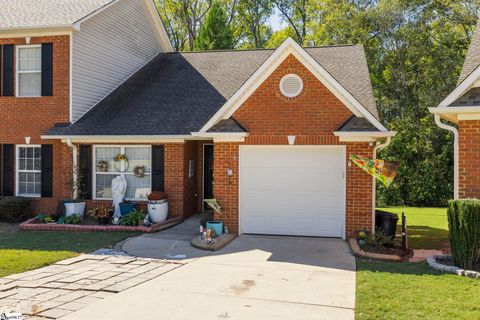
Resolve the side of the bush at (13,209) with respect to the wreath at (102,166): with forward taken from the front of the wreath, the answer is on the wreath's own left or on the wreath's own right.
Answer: on the wreath's own right

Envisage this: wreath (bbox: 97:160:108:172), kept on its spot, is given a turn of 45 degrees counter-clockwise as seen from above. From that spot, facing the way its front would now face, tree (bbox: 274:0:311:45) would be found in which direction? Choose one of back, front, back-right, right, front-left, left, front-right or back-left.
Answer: left

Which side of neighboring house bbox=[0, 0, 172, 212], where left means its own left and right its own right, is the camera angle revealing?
front

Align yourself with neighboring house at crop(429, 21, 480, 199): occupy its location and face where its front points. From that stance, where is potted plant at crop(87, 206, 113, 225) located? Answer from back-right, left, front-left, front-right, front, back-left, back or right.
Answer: right

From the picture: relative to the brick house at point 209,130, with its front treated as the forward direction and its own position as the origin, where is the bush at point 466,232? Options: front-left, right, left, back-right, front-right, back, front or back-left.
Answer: front-left

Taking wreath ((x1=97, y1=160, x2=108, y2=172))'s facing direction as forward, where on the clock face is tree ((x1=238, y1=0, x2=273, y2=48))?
The tree is roughly at 7 o'clock from the wreath.

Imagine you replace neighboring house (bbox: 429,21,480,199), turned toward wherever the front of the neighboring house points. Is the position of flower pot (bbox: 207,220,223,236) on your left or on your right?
on your right

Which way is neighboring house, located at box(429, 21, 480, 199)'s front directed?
toward the camera

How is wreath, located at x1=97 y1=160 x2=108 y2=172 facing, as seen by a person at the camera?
facing the viewer

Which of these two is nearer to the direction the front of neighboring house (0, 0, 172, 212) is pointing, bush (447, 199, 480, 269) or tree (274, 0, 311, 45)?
the bush

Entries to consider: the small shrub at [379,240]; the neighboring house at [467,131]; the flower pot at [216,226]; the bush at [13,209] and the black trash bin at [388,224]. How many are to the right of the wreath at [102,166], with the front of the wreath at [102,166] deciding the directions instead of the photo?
1

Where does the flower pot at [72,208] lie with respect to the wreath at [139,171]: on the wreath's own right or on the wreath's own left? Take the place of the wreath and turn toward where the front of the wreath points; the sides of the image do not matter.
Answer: on the wreath's own right

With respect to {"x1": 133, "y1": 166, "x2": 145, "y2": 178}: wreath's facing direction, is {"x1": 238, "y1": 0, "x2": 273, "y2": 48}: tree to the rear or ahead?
to the rear
